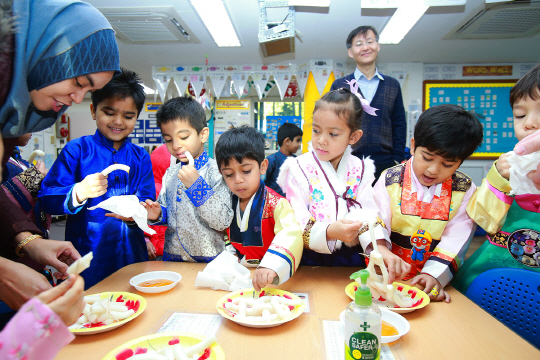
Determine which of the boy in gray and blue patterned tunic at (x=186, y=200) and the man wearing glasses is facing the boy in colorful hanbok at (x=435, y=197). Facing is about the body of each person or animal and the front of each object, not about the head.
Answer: the man wearing glasses

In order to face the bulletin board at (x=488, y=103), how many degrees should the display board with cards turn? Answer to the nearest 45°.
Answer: approximately 90° to its left

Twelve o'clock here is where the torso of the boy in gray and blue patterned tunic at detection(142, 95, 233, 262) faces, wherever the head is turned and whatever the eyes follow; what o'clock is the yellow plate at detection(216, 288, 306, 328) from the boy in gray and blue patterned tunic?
The yellow plate is roughly at 10 o'clock from the boy in gray and blue patterned tunic.

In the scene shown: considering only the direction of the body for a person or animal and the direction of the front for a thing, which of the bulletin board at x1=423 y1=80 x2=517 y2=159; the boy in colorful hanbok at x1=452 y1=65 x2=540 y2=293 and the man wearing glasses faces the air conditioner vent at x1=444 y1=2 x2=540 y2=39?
the bulletin board

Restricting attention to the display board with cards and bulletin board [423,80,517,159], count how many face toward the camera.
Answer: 2

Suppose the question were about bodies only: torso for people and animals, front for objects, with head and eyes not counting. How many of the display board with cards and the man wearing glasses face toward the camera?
2

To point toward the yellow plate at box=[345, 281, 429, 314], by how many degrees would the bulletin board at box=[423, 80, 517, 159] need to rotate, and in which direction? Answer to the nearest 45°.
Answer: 0° — it already faces it

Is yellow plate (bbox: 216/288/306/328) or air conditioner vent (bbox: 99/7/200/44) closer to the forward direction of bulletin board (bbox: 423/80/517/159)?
the yellow plate

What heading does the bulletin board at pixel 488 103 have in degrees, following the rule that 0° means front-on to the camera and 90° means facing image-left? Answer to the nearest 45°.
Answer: approximately 0°

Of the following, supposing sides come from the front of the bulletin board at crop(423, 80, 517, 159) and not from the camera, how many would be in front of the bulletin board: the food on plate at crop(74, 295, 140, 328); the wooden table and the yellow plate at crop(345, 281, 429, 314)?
3
